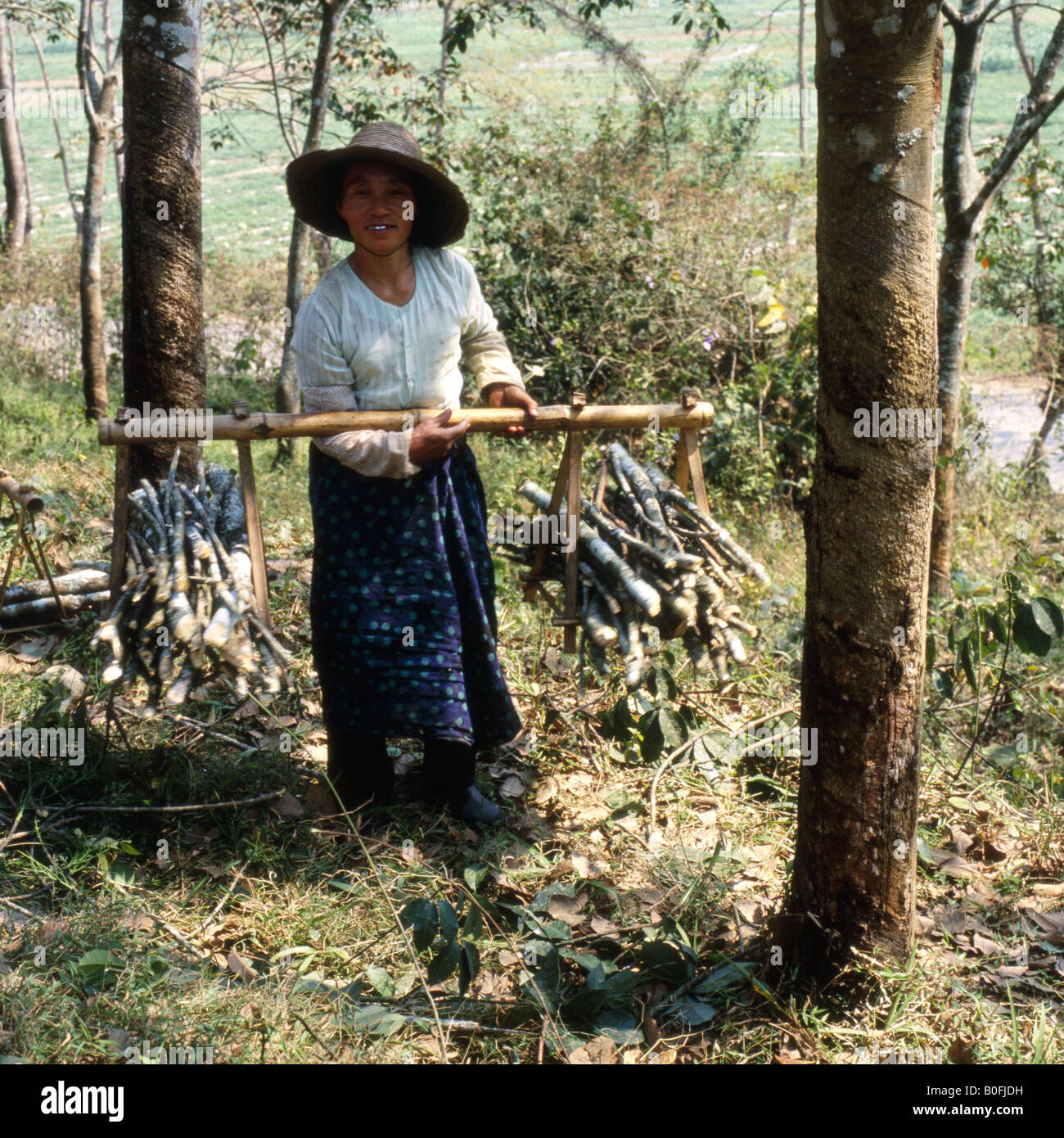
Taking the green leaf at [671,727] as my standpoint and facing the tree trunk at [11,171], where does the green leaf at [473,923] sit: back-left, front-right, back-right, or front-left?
back-left

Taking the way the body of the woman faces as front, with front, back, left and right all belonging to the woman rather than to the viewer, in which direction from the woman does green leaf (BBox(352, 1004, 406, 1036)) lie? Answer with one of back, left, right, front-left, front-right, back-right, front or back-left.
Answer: front-right

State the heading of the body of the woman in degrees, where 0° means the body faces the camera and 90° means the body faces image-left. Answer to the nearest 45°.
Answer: approximately 315°

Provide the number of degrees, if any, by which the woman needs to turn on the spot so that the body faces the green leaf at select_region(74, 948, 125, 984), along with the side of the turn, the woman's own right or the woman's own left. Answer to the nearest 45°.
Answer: approximately 90° to the woman's own right

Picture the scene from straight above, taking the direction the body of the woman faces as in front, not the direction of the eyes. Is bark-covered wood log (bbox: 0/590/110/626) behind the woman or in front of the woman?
behind

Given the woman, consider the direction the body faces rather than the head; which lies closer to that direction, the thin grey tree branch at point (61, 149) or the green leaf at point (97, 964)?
the green leaf
